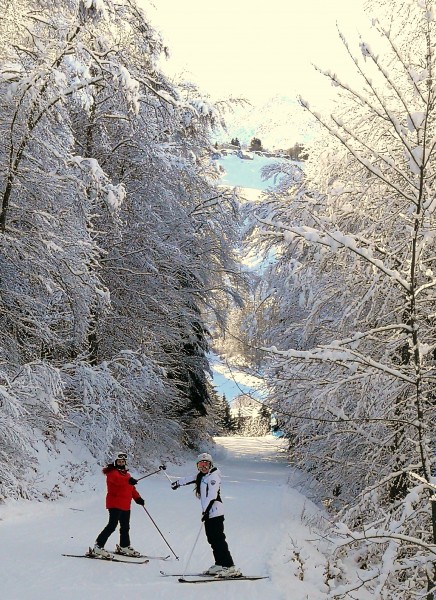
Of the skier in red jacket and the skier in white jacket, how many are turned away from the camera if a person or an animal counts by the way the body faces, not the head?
0

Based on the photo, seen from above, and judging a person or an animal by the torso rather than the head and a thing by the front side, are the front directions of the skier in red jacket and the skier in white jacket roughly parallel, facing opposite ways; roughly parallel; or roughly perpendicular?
roughly perpendicular

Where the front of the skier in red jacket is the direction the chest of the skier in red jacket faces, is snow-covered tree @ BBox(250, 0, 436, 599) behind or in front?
in front

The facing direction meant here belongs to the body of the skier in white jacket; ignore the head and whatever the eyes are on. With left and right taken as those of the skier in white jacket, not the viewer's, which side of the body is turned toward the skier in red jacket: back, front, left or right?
right

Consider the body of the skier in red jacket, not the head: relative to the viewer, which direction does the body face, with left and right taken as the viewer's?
facing the viewer and to the right of the viewer

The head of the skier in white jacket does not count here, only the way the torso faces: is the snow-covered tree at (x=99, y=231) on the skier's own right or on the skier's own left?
on the skier's own right

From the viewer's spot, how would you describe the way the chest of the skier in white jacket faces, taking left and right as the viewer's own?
facing the viewer and to the left of the viewer

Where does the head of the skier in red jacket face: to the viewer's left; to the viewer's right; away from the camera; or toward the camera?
toward the camera
